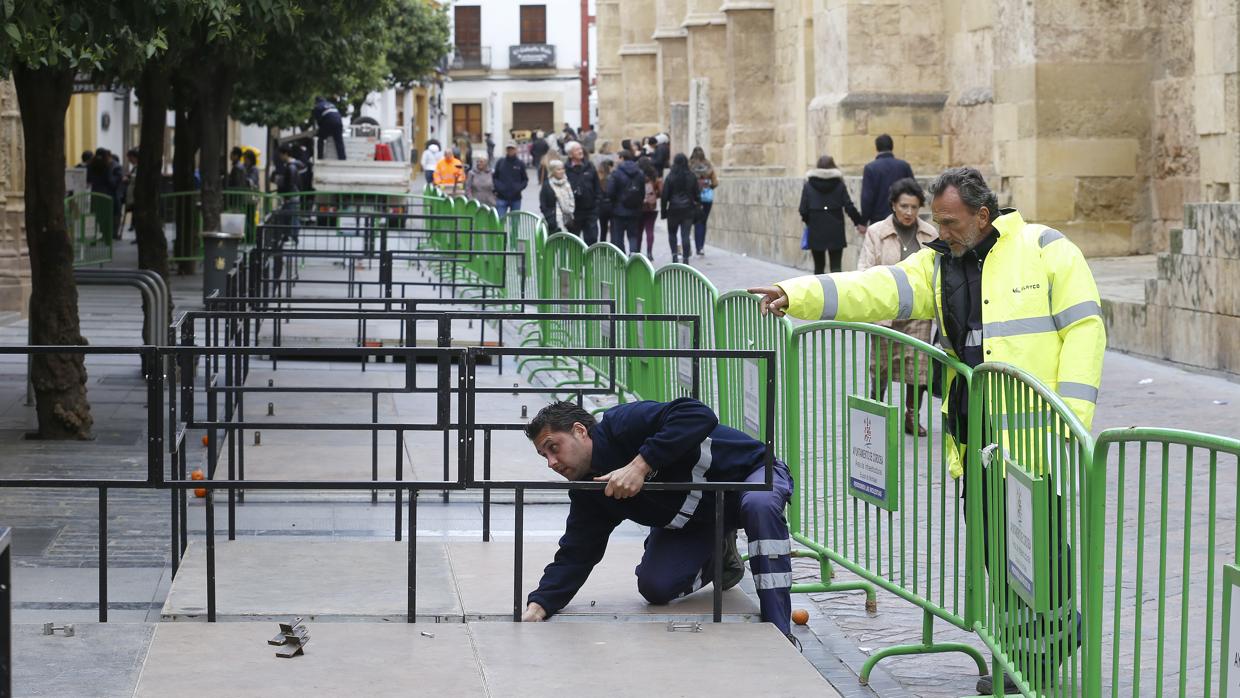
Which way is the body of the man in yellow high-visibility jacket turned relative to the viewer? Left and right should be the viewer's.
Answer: facing the viewer and to the left of the viewer

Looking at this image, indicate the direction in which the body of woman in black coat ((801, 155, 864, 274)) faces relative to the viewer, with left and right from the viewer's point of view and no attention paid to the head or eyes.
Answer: facing away from the viewer

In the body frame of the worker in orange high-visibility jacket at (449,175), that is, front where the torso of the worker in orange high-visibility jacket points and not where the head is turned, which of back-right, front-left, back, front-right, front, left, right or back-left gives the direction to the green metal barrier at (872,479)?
front

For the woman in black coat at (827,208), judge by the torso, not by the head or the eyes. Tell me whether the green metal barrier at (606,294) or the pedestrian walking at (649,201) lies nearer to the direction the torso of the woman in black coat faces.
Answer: the pedestrian walking

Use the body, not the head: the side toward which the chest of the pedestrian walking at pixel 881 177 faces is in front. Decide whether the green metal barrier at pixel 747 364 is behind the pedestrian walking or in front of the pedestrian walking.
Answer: behind

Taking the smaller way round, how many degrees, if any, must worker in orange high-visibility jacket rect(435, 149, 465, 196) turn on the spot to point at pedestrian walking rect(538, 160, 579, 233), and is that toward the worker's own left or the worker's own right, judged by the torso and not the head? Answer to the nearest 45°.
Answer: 0° — they already face them

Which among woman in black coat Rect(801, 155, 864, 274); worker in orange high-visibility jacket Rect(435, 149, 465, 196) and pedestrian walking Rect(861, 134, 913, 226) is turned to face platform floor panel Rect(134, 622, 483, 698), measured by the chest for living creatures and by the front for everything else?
worker in orange high-visibility jacket Rect(435, 149, 465, 196)

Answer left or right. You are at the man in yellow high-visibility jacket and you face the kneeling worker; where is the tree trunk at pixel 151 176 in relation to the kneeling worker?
right

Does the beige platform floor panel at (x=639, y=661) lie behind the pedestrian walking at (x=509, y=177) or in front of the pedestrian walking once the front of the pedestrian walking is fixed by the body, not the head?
in front

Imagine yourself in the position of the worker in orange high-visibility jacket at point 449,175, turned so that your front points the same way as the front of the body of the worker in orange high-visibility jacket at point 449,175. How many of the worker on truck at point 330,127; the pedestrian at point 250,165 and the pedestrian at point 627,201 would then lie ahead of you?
1

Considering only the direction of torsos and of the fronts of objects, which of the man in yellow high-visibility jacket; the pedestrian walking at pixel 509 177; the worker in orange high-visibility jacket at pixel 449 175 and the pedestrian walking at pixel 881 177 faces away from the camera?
the pedestrian walking at pixel 881 177

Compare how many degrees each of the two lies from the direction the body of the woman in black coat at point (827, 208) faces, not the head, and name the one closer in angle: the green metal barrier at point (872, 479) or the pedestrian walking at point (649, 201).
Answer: the pedestrian walking

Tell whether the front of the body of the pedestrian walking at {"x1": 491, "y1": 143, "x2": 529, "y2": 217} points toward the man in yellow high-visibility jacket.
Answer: yes

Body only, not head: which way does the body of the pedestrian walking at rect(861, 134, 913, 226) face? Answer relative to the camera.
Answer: away from the camera

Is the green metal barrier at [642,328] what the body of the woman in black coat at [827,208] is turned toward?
no

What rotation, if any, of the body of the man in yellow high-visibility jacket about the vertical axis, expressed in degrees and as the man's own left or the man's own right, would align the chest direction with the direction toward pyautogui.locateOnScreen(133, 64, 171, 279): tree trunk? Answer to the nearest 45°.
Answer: approximately 90° to the man's own right

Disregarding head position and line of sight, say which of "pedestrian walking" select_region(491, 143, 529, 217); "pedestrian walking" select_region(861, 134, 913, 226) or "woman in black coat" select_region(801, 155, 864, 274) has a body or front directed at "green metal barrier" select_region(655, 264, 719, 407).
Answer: "pedestrian walking" select_region(491, 143, 529, 217)

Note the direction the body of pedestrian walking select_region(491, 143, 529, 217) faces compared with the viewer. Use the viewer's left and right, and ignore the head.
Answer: facing the viewer
